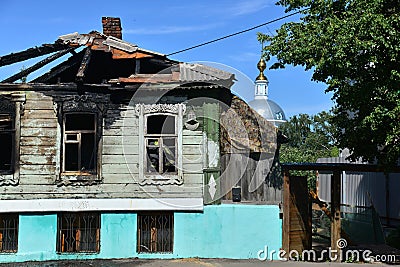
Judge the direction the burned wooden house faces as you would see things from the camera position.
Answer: facing the viewer

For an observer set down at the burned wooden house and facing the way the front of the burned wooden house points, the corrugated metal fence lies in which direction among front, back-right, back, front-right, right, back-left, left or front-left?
back-left

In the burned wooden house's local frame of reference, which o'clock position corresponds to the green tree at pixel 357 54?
The green tree is roughly at 10 o'clock from the burned wooden house.
